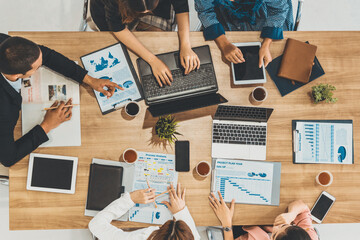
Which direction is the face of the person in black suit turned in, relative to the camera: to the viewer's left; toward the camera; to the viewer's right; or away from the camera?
to the viewer's right

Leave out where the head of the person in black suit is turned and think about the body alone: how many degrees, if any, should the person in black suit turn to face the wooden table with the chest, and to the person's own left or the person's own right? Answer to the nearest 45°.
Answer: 0° — they already face it

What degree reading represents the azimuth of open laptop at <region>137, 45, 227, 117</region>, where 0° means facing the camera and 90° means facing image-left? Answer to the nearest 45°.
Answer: approximately 180°

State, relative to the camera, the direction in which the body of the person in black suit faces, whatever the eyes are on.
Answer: to the viewer's right

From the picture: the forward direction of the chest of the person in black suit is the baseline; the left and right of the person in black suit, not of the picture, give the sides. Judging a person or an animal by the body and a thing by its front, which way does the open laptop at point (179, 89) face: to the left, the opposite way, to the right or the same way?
to the left
